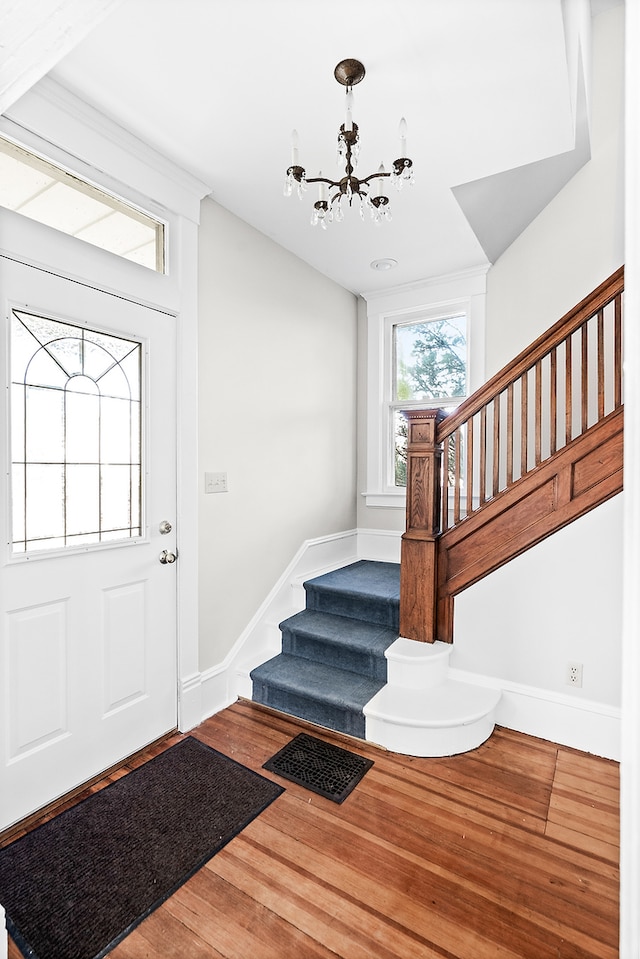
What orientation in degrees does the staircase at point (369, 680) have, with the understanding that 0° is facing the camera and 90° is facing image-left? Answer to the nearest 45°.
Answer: approximately 45°

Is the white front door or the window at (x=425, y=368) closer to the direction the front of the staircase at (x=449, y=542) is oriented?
the white front door

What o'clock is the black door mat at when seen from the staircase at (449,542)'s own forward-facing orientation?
The black door mat is roughly at 12 o'clock from the staircase.

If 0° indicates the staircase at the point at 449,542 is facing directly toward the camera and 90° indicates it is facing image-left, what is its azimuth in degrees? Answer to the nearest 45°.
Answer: approximately 45°

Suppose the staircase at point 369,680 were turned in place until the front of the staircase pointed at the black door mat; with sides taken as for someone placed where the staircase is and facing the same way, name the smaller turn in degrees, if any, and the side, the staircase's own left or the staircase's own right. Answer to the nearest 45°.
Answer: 0° — it already faces it
